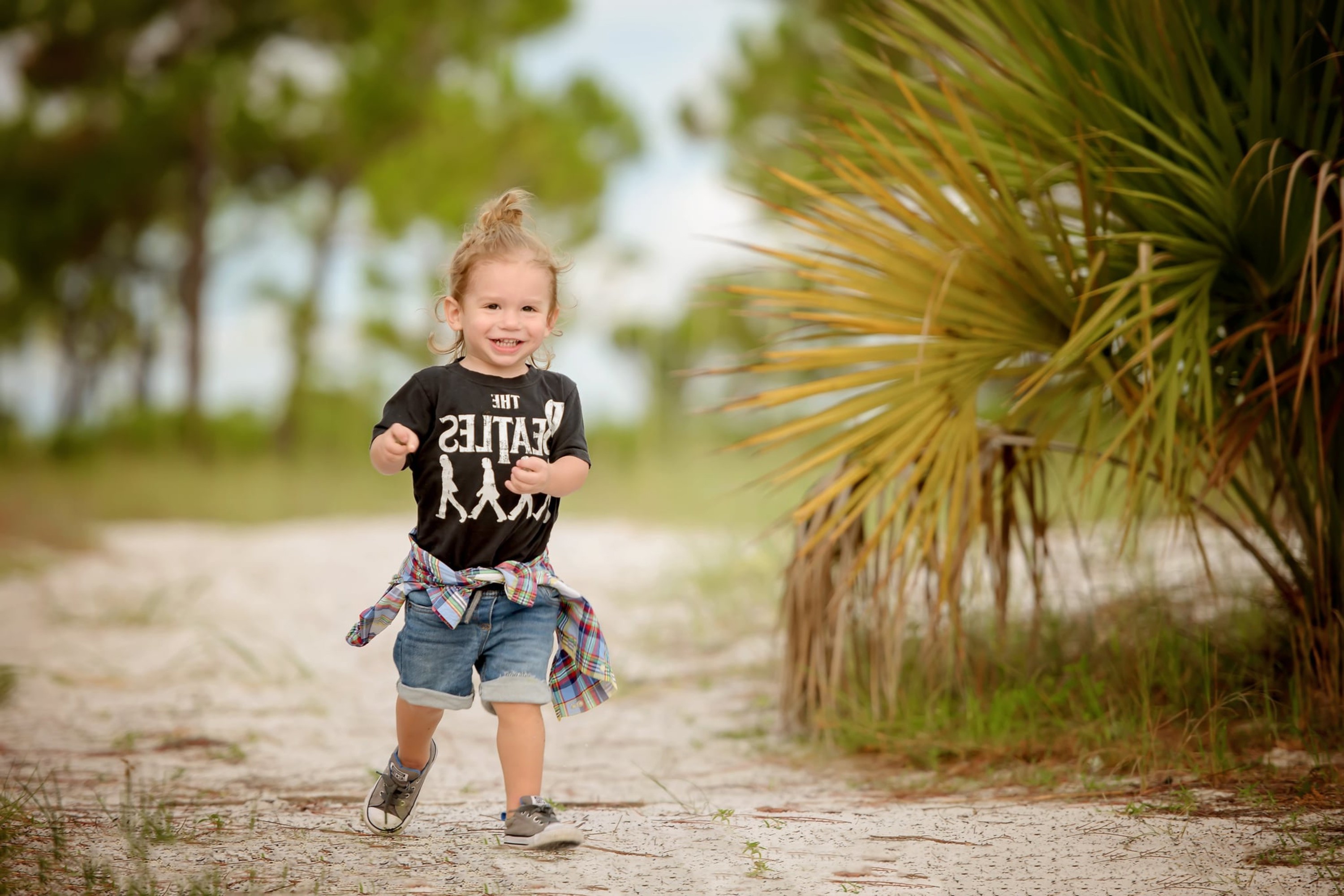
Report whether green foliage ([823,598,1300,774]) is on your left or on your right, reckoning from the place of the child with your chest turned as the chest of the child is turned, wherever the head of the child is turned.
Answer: on your left

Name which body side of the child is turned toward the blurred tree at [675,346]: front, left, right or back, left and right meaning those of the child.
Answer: back

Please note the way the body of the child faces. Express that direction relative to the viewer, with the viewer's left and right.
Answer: facing the viewer

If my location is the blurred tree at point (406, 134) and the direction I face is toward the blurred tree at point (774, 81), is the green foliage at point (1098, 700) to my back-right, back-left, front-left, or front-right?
front-right

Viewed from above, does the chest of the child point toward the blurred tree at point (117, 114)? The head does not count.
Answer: no

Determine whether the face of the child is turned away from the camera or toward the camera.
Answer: toward the camera

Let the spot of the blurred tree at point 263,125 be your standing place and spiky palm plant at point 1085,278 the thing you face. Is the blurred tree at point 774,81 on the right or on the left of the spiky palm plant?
left

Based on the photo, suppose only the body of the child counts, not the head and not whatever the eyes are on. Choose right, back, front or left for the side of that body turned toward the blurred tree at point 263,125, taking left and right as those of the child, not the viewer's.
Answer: back

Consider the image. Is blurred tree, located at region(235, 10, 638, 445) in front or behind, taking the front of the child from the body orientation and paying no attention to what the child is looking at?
behind

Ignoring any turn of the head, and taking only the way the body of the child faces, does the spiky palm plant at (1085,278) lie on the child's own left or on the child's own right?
on the child's own left

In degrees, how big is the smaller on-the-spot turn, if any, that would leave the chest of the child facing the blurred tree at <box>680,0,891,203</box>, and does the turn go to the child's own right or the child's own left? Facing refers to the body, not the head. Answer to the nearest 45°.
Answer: approximately 180°
